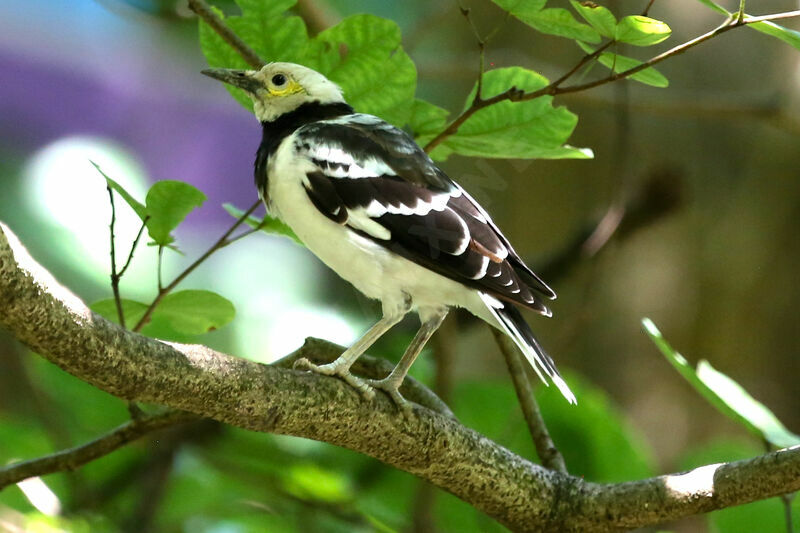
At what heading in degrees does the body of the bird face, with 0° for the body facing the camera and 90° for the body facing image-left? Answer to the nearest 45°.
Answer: approximately 90°

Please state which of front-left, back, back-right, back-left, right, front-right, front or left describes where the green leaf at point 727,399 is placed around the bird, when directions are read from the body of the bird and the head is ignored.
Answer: back

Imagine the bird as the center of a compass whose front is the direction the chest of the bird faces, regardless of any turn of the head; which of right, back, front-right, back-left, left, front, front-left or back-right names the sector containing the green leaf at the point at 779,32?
back-left

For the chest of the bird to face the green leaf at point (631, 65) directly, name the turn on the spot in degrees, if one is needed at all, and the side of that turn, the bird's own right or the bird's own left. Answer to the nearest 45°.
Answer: approximately 135° to the bird's own left

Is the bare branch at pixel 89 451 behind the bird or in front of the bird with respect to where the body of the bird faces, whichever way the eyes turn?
in front
